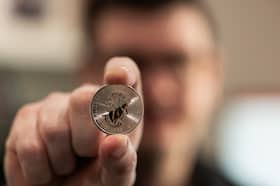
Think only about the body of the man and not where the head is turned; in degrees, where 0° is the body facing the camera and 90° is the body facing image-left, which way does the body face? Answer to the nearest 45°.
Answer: approximately 0°
